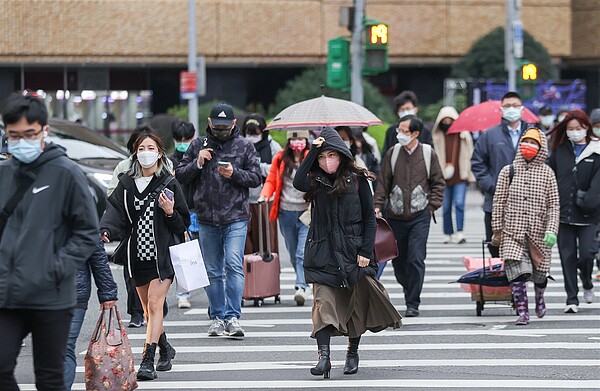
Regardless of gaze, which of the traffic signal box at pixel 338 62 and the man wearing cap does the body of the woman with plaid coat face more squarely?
the man wearing cap

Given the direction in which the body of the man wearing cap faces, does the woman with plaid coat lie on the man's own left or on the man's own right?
on the man's own left

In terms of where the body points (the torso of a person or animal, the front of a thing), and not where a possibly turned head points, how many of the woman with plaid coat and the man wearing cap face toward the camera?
2

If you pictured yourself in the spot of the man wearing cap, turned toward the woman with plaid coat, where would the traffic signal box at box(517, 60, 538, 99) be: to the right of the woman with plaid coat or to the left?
left

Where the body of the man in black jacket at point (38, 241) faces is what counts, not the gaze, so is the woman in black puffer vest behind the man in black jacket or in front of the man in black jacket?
behind

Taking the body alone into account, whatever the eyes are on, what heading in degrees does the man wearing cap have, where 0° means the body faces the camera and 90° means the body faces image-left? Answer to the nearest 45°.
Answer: approximately 0°

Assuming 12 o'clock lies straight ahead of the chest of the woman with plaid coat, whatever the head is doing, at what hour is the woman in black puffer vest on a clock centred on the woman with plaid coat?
The woman in black puffer vest is roughly at 1 o'clock from the woman with plaid coat.

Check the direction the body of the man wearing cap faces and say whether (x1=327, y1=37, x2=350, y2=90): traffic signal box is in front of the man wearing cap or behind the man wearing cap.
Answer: behind

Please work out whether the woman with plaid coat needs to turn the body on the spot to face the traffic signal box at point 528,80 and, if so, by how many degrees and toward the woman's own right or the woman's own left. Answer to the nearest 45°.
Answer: approximately 180°
